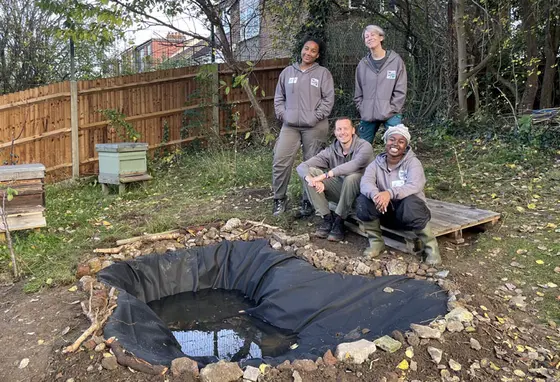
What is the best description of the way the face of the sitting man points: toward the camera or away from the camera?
toward the camera

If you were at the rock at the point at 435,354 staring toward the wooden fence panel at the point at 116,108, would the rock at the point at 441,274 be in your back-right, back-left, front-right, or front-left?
front-right

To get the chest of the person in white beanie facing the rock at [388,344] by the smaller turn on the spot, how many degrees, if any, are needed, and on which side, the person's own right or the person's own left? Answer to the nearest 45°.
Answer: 0° — they already face it

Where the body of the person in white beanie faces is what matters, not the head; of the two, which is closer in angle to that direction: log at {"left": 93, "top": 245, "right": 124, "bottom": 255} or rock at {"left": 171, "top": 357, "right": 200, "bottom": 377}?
the rock

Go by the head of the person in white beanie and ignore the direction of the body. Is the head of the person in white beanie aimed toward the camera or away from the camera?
toward the camera

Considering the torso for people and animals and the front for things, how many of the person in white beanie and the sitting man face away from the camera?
0

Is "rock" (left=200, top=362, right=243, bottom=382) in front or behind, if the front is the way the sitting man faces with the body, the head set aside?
in front

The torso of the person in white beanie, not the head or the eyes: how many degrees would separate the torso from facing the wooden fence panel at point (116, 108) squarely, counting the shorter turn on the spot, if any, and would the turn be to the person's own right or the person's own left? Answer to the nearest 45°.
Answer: approximately 135° to the person's own right

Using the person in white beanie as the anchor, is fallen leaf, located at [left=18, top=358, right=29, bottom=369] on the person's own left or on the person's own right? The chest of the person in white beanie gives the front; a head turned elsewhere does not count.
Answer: on the person's own right

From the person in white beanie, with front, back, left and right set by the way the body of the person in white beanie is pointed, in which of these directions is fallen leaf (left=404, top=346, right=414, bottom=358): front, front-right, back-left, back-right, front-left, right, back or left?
front

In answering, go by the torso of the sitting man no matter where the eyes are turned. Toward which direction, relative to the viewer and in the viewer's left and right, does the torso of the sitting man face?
facing the viewer and to the left of the viewer

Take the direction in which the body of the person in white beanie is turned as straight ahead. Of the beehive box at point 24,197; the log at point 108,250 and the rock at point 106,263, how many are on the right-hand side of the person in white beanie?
3

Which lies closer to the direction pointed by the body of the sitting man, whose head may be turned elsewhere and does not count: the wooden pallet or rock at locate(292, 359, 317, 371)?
the rock

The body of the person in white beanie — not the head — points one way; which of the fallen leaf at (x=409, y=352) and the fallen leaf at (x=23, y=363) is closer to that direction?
the fallen leaf at (x=409, y=352)

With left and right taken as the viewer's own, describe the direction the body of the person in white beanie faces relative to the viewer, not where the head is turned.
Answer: facing the viewer
